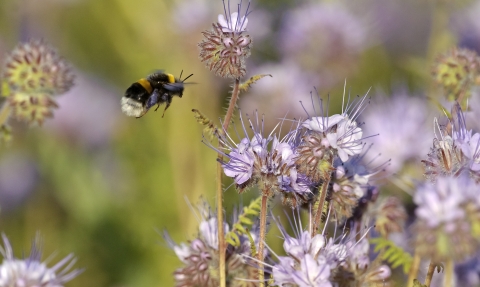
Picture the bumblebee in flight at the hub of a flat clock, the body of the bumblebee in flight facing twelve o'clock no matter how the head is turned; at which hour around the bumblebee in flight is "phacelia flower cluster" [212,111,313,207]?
The phacelia flower cluster is roughly at 12 o'clock from the bumblebee in flight.

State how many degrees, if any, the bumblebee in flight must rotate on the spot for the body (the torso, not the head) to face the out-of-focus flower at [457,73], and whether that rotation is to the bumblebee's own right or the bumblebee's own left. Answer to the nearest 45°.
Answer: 0° — it already faces it

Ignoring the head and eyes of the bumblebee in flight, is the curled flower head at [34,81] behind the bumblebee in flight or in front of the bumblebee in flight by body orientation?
behind

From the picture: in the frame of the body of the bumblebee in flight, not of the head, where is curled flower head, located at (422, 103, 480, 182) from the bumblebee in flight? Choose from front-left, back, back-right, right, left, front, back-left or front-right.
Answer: front-right

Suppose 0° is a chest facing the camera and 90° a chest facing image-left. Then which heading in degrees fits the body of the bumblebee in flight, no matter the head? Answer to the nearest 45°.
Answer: approximately 270°

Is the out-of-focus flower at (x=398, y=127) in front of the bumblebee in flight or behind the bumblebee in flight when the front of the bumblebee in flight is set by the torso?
in front
